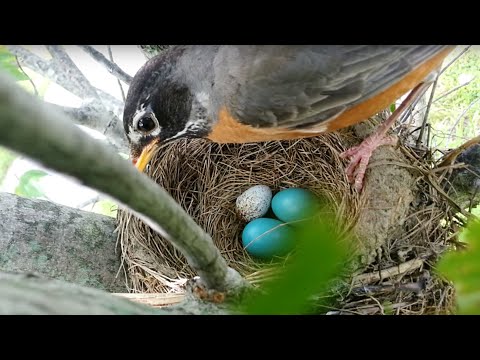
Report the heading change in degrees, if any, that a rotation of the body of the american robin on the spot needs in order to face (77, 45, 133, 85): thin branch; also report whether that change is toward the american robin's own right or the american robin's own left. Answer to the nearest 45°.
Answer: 0° — it already faces it

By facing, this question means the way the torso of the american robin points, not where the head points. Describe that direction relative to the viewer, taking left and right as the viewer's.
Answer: facing to the left of the viewer
